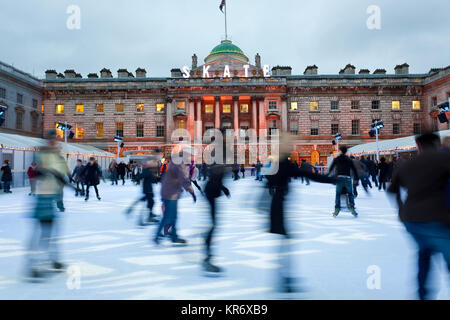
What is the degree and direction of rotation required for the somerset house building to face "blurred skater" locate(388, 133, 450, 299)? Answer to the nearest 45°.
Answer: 0° — it already faces them

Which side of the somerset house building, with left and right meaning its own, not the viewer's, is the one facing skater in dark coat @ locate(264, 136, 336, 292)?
front

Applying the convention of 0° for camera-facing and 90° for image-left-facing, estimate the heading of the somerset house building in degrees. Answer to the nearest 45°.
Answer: approximately 0°

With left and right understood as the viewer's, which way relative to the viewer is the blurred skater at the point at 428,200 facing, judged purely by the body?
facing away from the viewer
